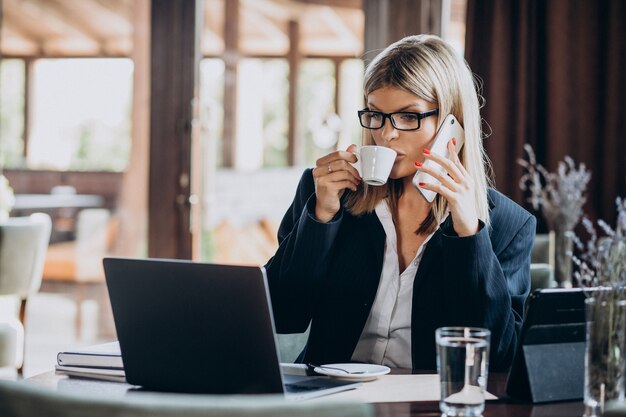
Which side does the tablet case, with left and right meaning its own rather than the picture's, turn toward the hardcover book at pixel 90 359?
left

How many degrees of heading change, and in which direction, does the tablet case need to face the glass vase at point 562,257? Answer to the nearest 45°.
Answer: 0° — it already faces it

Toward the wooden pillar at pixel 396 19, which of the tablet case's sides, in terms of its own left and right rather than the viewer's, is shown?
front

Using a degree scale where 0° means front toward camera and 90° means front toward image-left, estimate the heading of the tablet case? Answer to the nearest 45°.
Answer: approximately 180°

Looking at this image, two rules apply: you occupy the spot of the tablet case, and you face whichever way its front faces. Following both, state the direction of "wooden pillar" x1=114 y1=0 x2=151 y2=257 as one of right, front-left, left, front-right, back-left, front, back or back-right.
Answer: front-left

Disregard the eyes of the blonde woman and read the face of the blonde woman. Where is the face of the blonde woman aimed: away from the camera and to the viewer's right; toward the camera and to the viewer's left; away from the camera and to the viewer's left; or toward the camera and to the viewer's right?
toward the camera and to the viewer's left

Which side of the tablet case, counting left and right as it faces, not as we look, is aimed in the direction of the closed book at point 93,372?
left

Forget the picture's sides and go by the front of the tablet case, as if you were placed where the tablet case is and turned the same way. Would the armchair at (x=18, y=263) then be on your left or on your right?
on your left

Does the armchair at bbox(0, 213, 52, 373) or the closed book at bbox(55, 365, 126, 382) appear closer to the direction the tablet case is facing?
the armchair

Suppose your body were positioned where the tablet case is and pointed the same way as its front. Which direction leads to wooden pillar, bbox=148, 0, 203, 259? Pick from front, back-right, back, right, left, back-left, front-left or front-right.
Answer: front-left

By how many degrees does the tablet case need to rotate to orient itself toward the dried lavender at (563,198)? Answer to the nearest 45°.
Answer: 0° — it already faces it

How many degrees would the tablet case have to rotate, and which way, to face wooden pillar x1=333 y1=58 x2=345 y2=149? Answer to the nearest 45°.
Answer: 0° — it already faces it
